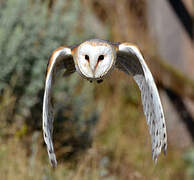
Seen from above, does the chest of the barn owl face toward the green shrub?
no

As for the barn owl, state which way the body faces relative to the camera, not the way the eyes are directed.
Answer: toward the camera
